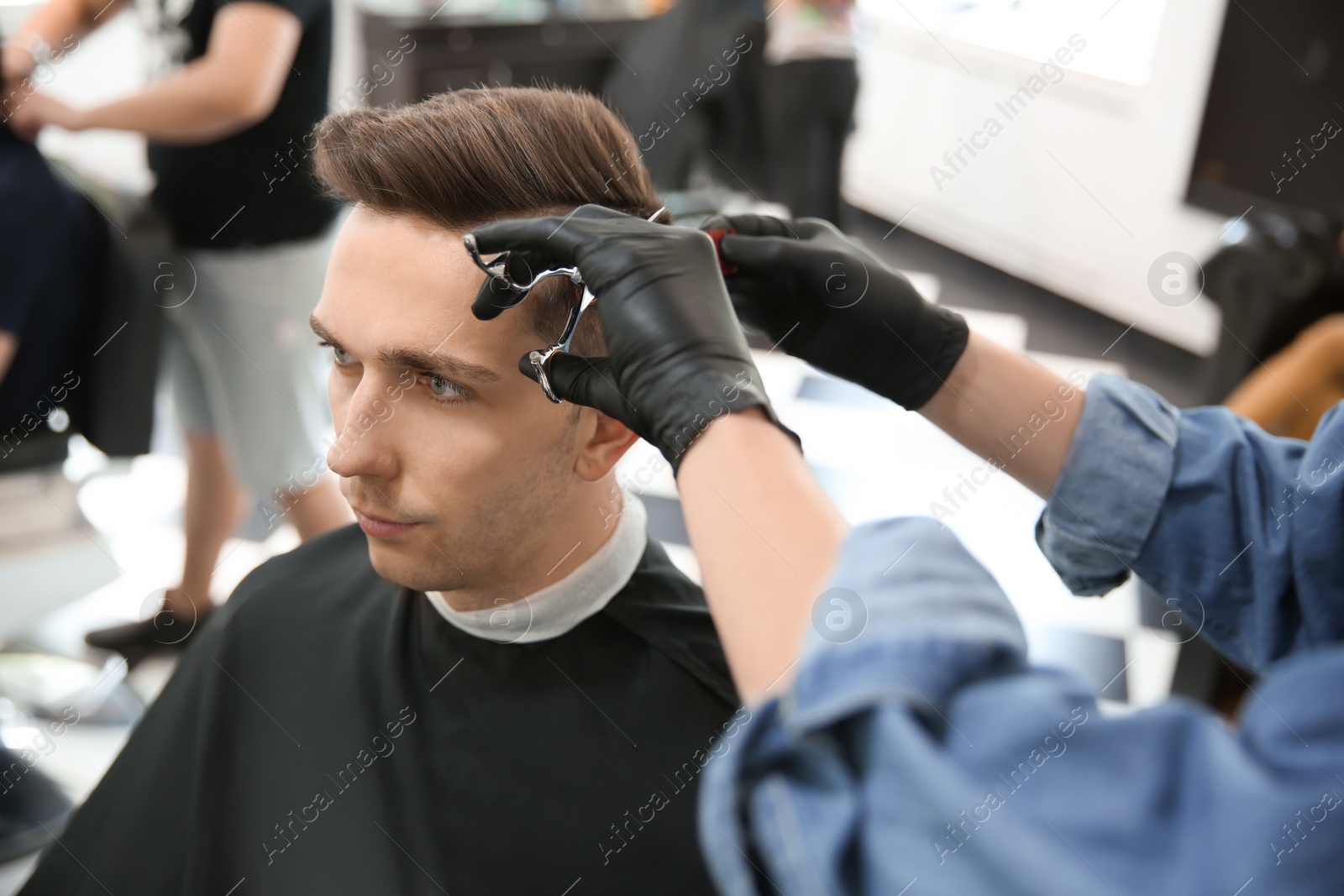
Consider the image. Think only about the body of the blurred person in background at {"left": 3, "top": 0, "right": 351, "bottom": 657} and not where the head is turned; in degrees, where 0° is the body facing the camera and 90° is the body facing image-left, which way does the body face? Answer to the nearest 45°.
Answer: approximately 90°

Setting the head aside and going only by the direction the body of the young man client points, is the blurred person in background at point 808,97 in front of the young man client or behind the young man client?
behind

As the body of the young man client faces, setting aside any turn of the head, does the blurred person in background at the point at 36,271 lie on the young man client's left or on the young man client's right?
on the young man client's right

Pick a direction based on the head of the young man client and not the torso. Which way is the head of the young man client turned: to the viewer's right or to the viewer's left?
to the viewer's left

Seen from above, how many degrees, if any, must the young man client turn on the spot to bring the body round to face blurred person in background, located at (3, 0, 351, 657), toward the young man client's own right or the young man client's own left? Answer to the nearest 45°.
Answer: approximately 135° to the young man client's own right

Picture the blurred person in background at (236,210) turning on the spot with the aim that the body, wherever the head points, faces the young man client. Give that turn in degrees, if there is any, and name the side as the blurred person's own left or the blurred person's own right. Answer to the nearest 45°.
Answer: approximately 90° to the blurred person's own left

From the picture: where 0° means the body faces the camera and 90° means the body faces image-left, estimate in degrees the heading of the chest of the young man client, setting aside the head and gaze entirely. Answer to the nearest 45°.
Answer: approximately 45°
